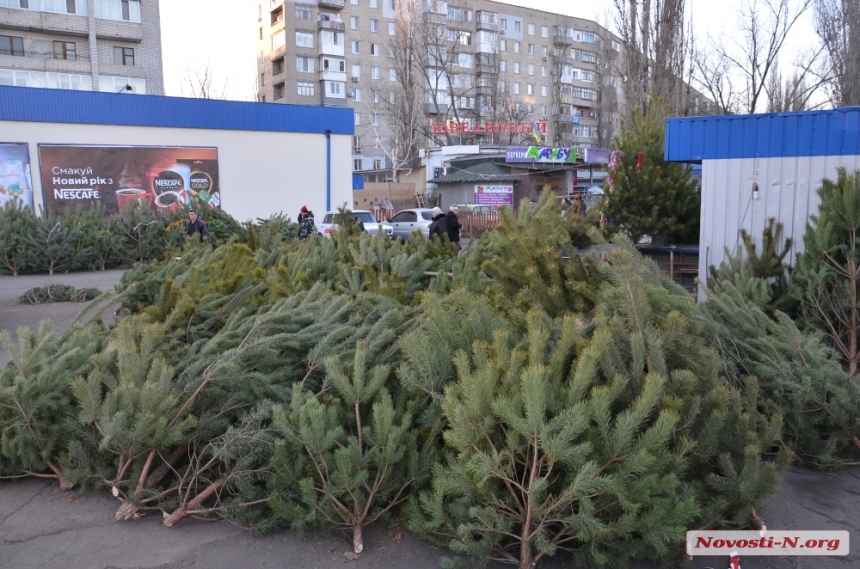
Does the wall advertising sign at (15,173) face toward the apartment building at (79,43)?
no

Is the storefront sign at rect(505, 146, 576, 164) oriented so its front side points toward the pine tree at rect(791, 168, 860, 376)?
yes

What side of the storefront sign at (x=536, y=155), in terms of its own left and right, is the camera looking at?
front

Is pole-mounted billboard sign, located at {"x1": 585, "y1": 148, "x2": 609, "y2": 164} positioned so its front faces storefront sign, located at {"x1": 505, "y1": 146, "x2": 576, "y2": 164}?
no

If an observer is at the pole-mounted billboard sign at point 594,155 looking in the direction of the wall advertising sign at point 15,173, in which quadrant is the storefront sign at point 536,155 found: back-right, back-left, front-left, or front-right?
front-right

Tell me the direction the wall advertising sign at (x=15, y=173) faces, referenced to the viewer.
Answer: facing the viewer

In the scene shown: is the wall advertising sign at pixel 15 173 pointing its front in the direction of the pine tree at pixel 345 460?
yes

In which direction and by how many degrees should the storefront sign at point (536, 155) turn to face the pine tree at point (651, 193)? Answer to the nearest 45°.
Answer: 0° — it already faces it

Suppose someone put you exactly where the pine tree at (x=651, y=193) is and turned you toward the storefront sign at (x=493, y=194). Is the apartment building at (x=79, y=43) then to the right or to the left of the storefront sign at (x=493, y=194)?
left

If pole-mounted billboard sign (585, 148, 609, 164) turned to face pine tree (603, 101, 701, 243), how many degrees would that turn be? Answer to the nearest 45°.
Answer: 0° — it already faces it

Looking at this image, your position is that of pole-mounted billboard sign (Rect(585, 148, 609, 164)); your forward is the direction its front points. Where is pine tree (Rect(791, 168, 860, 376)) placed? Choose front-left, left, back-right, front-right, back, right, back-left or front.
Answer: front

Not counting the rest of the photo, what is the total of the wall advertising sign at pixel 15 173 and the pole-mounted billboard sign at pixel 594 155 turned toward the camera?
2

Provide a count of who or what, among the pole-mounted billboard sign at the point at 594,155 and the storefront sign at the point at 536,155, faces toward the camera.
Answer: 2

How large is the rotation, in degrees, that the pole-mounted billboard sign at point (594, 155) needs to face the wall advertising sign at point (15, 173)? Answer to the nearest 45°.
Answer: approximately 45° to its right

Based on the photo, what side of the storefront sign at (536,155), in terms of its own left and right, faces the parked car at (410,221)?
front
